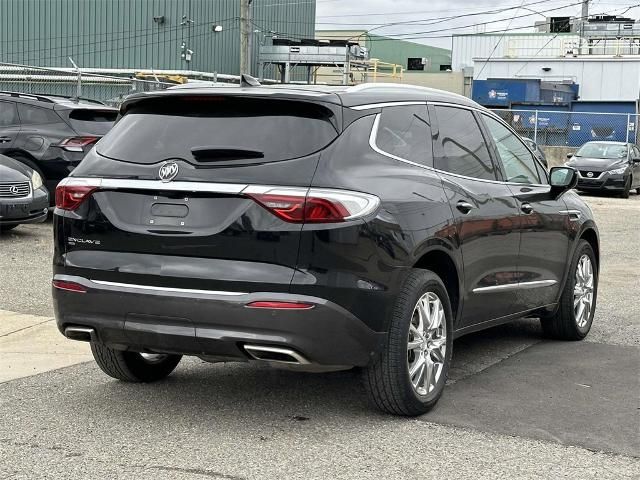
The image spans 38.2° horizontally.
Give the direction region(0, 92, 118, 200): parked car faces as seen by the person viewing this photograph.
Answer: facing away from the viewer and to the left of the viewer

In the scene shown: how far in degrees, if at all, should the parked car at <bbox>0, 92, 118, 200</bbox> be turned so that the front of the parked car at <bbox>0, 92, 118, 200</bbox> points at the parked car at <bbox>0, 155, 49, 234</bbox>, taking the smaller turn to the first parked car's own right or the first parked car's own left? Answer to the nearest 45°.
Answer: approximately 135° to the first parked car's own left

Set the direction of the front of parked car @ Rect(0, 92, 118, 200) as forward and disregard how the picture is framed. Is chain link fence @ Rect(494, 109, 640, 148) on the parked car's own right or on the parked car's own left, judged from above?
on the parked car's own right

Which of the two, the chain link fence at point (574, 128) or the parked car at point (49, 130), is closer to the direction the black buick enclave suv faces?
the chain link fence

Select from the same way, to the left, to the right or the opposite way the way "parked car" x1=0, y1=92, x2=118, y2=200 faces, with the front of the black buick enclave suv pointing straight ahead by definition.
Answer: to the left

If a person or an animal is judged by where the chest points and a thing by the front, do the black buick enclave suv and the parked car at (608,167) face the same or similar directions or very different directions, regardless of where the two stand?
very different directions

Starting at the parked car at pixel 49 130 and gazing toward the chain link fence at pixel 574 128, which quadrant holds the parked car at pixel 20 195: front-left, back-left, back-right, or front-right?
back-right

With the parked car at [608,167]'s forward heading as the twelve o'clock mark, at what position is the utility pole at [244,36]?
The utility pole is roughly at 2 o'clock from the parked car.

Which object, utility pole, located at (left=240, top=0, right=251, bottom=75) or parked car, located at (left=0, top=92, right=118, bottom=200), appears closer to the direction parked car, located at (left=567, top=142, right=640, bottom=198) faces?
the parked car
